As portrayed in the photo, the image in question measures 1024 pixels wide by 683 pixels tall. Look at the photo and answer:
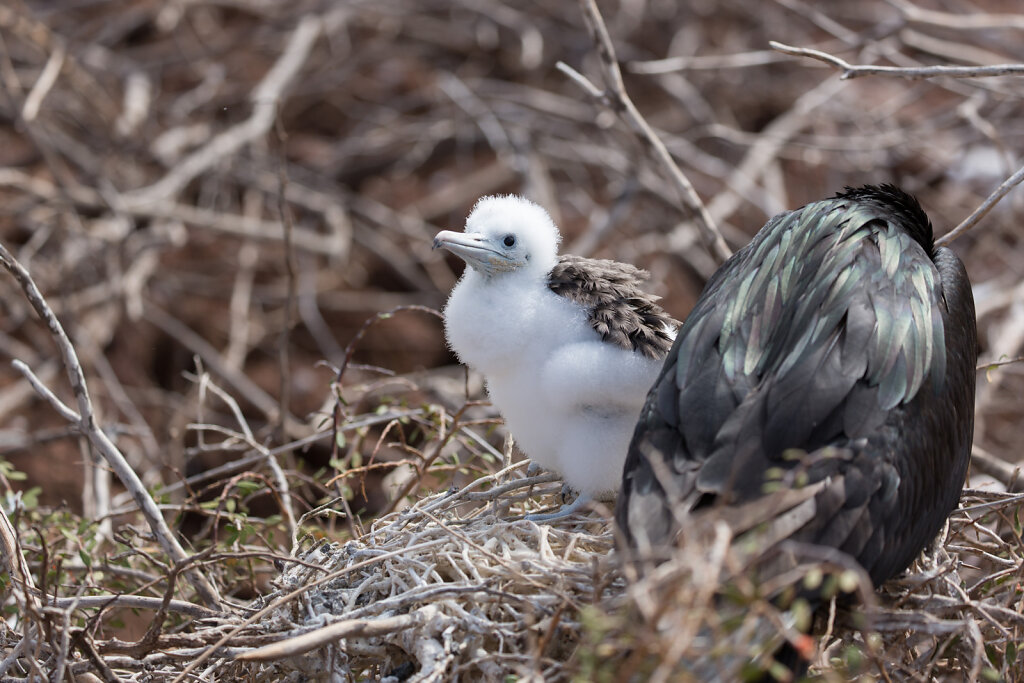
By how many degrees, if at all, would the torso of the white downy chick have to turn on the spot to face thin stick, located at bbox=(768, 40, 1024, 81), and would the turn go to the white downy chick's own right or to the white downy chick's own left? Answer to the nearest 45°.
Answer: approximately 135° to the white downy chick's own right

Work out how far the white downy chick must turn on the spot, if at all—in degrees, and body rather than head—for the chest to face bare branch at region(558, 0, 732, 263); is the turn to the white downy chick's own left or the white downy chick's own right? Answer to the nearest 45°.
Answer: approximately 90° to the white downy chick's own right

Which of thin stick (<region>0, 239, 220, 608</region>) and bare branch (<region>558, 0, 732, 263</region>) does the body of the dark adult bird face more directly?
the bare branch

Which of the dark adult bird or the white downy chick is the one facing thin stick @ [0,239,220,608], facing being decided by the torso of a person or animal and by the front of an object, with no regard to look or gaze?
the white downy chick

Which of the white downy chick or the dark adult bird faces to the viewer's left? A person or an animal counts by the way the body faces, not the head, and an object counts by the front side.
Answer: the white downy chick

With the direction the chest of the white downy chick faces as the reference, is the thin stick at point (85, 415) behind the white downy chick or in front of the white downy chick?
in front

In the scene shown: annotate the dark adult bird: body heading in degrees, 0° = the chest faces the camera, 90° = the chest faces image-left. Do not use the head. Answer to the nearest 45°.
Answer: approximately 225°

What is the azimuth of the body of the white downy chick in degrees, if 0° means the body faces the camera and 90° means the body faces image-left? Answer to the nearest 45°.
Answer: approximately 90°

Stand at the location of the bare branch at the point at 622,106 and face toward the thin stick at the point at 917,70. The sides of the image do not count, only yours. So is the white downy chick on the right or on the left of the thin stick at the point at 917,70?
right

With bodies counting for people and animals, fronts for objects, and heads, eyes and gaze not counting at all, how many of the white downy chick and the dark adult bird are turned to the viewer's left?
1
